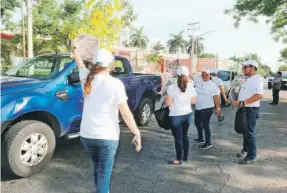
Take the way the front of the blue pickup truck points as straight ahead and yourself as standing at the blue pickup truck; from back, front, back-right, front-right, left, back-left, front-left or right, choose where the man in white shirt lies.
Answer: back-left

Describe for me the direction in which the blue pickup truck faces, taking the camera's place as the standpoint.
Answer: facing the viewer and to the left of the viewer

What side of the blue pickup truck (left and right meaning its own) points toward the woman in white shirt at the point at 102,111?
left

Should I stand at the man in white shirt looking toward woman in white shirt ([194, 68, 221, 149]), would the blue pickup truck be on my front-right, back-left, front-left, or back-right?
front-left

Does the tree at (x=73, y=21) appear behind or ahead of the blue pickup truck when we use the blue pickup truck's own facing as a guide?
behind

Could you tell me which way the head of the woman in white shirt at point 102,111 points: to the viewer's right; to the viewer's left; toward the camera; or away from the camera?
away from the camera

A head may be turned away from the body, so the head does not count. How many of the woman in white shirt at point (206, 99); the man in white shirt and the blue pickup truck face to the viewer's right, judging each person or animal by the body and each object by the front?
0

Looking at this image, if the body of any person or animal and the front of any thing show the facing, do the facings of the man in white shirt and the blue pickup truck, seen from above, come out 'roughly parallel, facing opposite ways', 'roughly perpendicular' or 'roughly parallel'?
roughly perpendicular

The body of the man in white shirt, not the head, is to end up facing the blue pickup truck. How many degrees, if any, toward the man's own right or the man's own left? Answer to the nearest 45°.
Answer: approximately 45° to the man's own left
